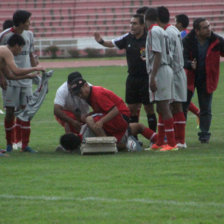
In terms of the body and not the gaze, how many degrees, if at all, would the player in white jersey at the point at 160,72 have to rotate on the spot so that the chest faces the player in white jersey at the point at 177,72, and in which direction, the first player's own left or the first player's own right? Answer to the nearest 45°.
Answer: approximately 90° to the first player's own right

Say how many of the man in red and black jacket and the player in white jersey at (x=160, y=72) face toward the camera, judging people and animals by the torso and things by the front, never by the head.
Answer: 1

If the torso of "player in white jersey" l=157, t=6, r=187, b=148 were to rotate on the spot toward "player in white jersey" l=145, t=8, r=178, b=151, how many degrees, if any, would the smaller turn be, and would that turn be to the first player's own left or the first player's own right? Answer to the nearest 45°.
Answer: approximately 45° to the first player's own left

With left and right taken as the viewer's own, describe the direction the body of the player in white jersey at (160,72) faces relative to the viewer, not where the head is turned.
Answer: facing away from the viewer and to the left of the viewer

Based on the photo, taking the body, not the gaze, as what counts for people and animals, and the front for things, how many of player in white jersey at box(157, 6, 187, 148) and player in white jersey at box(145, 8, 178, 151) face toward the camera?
0

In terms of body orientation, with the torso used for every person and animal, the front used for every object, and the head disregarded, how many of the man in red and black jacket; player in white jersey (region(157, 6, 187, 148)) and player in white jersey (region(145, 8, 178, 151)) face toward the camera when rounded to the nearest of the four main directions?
1

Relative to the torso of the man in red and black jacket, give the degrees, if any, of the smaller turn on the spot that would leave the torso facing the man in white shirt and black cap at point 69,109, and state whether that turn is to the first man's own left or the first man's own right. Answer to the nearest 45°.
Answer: approximately 45° to the first man's own right

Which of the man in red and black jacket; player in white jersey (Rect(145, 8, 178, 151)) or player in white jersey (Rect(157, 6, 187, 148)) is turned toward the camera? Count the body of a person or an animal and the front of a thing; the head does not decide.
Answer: the man in red and black jacket

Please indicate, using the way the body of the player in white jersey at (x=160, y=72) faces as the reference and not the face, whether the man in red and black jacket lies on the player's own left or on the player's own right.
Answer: on the player's own right

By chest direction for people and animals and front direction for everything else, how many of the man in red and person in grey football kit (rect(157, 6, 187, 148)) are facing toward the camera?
1
